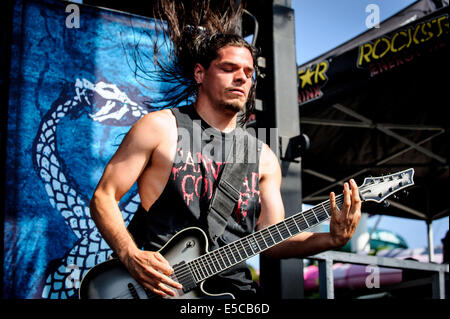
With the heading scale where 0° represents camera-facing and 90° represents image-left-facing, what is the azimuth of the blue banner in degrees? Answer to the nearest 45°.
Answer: approximately 0°

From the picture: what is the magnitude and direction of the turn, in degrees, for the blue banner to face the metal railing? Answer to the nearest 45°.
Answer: approximately 90° to its left

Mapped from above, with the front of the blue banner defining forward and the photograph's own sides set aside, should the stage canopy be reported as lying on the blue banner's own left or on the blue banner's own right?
on the blue banner's own left
